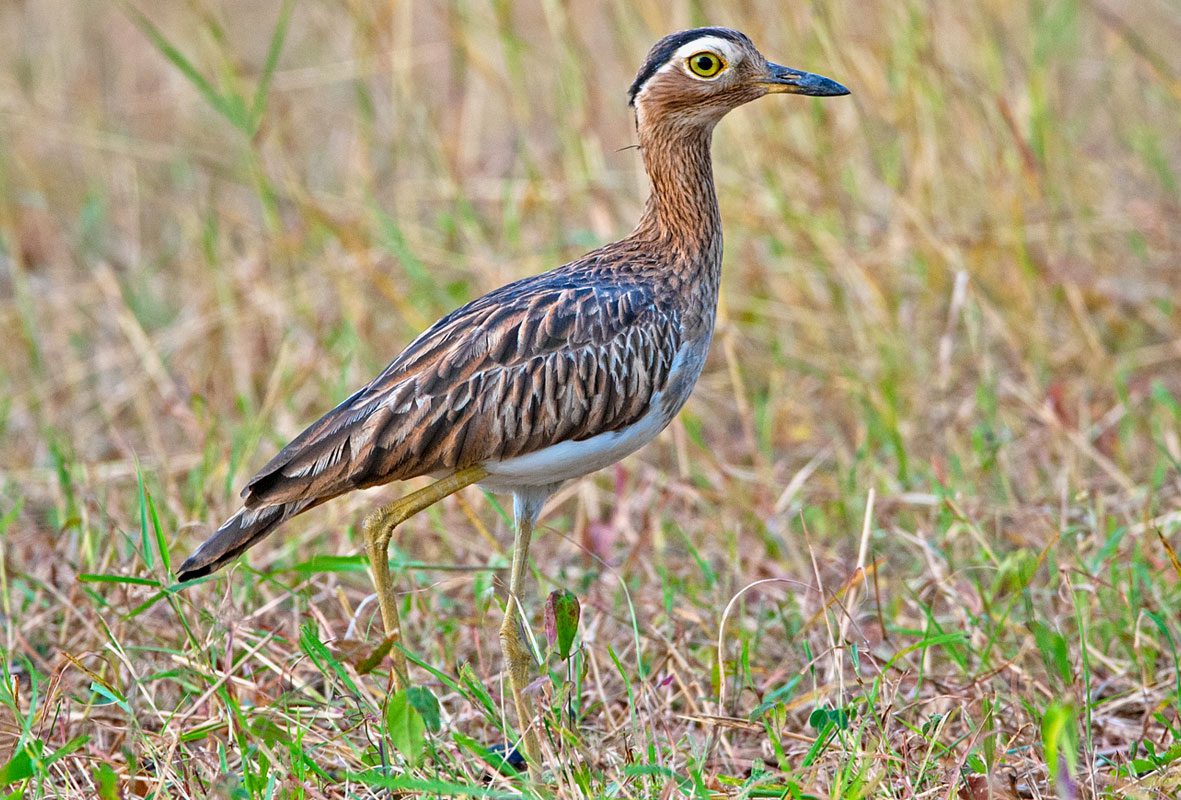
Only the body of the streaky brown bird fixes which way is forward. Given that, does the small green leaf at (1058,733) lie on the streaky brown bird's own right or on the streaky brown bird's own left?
on the streaky brown bird's own right

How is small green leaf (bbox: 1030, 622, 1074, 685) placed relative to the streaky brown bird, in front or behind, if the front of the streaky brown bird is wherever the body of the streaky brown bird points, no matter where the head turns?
in front

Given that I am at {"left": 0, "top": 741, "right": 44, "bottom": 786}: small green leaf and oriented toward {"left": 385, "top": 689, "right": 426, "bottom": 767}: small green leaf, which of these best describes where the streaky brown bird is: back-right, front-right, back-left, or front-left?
front-left

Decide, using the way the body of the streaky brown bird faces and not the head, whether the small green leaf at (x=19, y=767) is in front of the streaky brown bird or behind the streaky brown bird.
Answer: behind

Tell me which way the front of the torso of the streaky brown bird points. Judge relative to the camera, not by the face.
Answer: to the viewer's right

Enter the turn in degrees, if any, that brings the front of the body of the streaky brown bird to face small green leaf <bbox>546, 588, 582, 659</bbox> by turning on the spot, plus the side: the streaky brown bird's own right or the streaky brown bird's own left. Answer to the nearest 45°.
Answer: approximately 90° to the streaky brown bird's own right
